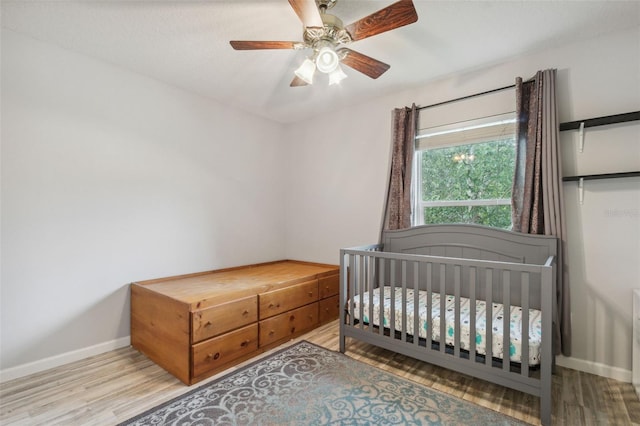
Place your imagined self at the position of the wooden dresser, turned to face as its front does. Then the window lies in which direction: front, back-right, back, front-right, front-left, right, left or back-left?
front-left

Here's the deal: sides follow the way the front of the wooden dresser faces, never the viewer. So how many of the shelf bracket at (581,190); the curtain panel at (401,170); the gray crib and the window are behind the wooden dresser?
0

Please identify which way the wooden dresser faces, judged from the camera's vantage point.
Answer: facing the viewer and to the right of the viewer

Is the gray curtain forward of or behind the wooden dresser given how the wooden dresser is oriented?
forward

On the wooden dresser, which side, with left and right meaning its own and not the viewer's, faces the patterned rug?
front

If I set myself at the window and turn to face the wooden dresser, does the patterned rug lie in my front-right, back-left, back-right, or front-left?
front-left

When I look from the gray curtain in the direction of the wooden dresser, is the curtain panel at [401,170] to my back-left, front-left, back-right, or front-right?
front-right

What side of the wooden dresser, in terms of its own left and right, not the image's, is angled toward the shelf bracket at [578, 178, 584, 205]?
front

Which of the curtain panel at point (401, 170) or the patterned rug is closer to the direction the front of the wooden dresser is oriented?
the patterned rug

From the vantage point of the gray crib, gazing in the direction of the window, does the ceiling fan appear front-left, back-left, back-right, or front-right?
back-left

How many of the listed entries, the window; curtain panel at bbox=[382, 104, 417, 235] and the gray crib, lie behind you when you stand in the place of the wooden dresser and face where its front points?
0

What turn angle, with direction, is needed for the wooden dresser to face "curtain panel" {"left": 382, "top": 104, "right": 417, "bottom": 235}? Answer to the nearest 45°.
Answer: approximately 45° to its left
